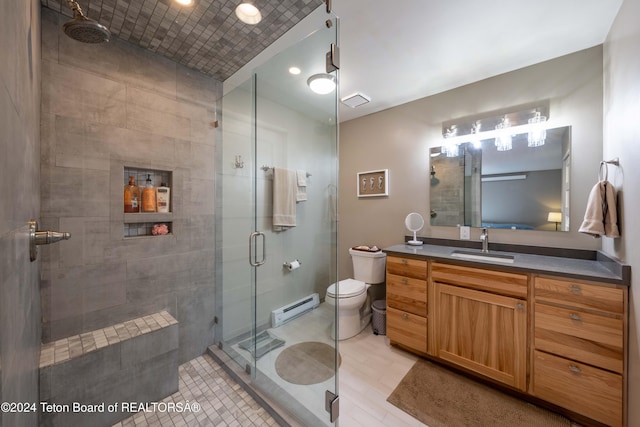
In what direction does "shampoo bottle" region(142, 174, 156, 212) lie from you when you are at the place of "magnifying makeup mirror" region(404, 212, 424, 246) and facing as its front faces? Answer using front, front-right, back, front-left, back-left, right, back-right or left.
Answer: front-right

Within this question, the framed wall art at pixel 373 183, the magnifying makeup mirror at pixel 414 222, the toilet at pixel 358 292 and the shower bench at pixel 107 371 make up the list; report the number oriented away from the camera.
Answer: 0

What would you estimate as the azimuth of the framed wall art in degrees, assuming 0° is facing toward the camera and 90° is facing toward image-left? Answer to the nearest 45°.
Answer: approximately 45°

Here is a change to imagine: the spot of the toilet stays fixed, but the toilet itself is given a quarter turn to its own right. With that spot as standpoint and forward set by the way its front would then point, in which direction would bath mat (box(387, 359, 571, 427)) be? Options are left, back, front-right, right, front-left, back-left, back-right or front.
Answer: back

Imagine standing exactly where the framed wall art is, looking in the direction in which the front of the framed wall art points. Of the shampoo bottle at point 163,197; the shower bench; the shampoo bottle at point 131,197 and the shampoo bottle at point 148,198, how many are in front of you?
4

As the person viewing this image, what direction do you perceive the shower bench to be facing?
facing the viewer and to the right of the viewer

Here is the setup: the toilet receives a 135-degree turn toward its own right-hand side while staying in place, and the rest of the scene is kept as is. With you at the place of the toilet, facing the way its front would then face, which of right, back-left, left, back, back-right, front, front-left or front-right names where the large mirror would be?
right

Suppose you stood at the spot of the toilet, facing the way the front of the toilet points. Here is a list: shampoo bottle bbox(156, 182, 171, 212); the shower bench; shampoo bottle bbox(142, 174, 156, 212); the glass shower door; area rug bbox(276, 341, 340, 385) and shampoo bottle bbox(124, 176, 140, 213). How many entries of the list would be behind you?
0

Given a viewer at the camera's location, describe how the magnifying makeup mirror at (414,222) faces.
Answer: facing the viewer

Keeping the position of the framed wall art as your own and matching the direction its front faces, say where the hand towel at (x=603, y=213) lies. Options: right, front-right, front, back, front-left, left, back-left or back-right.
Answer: left

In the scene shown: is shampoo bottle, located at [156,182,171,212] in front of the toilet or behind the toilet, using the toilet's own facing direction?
in front

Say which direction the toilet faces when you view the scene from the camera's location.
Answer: facing the viewer and to the left of the viewer

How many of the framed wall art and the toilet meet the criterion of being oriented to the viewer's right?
0

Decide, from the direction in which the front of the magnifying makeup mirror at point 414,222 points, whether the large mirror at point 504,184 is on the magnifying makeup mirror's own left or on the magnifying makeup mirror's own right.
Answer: on the magnifying makeup mirror's own left

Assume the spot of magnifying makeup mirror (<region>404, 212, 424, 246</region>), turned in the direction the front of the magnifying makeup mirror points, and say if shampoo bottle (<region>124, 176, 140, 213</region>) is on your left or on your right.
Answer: on your right

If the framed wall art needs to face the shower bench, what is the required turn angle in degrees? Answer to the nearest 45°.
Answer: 0° — it already faces it
